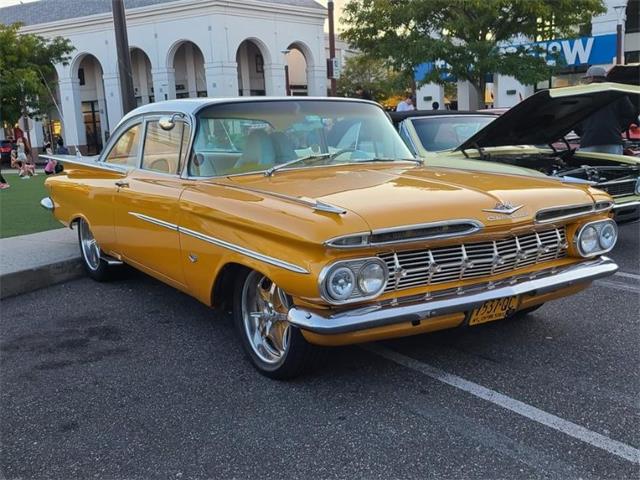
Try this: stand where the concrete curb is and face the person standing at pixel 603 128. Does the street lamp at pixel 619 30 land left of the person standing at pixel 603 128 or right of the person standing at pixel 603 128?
left

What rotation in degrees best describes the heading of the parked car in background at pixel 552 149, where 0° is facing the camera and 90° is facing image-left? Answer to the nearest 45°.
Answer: approximately 315°

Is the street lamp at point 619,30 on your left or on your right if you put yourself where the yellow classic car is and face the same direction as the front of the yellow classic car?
on your left

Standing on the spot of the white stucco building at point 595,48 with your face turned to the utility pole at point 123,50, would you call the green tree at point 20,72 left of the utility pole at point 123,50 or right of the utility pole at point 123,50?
right
